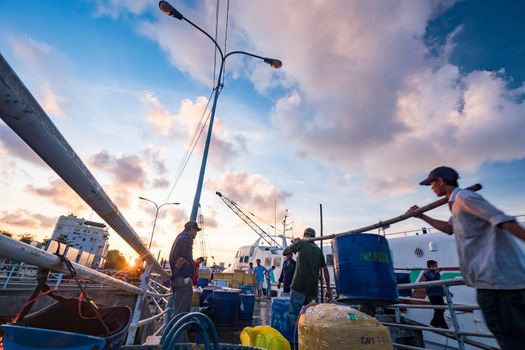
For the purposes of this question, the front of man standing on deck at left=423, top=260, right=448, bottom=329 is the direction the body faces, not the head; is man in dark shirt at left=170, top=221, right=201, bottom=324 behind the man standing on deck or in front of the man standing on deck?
in front

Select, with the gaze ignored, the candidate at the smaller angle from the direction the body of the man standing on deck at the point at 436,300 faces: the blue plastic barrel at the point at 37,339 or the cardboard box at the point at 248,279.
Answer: the blue plastic barrel

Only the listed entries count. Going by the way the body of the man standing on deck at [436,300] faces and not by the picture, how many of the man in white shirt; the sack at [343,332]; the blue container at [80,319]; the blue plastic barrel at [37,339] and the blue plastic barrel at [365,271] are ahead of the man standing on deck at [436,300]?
5

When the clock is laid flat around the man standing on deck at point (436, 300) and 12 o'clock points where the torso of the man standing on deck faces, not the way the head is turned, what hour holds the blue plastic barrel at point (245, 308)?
The blue plastic barrel is roughly at 2 o'clock from the man standing on deck.

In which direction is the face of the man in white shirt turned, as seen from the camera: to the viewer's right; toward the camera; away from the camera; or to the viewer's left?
to the viewer's left

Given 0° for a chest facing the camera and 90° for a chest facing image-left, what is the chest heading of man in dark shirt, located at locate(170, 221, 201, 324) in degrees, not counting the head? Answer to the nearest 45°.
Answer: approximately 270°

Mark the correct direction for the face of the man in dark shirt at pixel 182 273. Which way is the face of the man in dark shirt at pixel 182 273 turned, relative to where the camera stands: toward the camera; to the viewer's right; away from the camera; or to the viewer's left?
to the viewer's right

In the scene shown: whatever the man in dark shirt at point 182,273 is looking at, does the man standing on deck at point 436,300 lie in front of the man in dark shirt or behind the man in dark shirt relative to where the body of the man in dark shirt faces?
in front

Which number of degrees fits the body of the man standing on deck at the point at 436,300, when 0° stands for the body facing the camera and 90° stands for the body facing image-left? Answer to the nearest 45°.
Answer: approximately 0°

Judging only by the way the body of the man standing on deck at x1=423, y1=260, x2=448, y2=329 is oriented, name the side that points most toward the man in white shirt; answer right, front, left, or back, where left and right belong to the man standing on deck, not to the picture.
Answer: front

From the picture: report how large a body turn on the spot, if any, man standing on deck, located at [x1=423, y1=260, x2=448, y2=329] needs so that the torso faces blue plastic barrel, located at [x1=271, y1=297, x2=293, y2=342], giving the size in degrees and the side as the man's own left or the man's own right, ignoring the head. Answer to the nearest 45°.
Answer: approximately 45° to the man's own right
